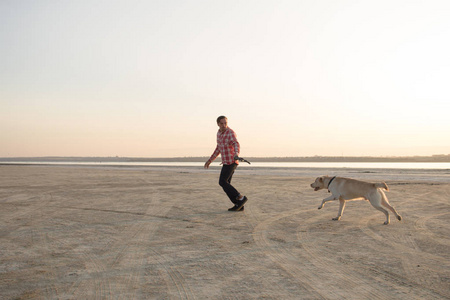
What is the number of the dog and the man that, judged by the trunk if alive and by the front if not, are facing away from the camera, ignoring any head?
0

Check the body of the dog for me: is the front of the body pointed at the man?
yes

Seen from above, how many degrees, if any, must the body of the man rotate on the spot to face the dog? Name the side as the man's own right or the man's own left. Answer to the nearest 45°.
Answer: approximately 135° to the man's own left

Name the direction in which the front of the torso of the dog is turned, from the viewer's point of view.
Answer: to the viewer's left
